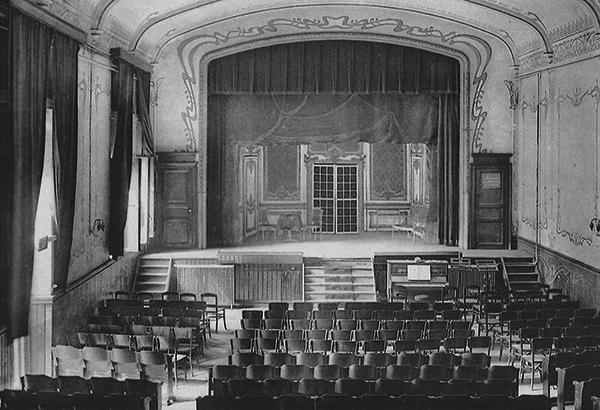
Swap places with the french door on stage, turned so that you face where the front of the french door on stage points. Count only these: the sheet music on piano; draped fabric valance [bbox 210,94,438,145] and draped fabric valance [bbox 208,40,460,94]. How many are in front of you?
3

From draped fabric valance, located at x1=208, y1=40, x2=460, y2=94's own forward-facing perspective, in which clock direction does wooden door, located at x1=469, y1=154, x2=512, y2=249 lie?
The wooden door is roughly at 9 o'clock from the draped fabric valance.

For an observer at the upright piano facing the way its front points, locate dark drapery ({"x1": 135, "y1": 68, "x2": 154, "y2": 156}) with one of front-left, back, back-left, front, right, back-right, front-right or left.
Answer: right

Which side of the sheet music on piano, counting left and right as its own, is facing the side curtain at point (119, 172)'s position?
right

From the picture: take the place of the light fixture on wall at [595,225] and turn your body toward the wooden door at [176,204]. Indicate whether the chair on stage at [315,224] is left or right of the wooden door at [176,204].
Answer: right
